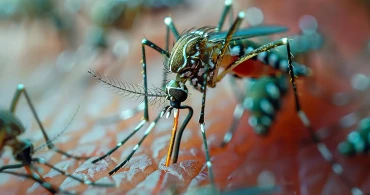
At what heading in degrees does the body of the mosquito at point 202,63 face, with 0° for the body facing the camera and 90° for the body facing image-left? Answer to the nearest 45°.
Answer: approximately 45°

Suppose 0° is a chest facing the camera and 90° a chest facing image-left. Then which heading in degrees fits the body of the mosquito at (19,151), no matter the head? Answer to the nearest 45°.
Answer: approximately 270°
